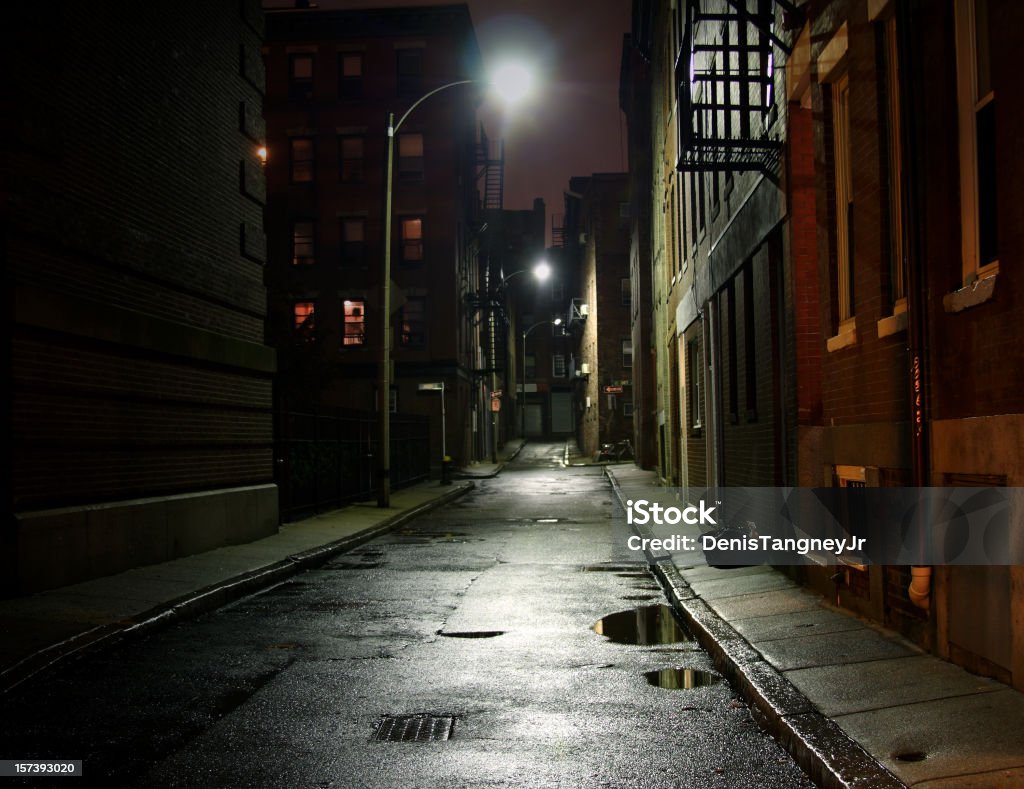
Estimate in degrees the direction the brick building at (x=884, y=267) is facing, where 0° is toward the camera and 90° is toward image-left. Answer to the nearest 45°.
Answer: approximately 90°

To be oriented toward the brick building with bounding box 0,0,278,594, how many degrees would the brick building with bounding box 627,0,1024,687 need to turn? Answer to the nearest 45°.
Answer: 0° — it already faces it

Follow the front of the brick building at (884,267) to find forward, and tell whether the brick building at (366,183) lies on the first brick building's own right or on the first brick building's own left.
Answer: on the first brick building's own right

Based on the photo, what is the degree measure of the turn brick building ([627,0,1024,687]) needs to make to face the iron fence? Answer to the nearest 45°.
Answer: approximately 45° to its right

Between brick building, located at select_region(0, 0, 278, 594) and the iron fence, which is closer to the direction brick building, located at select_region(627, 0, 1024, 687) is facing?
the brick building
